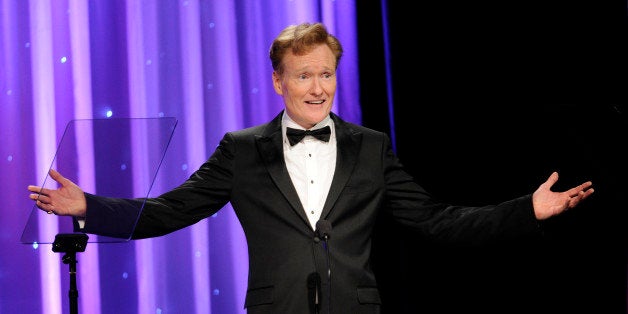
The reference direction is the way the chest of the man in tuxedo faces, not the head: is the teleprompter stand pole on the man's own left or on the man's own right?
on the man's own right

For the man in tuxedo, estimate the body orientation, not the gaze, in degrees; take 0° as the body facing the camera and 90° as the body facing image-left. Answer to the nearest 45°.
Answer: approximately 0°
